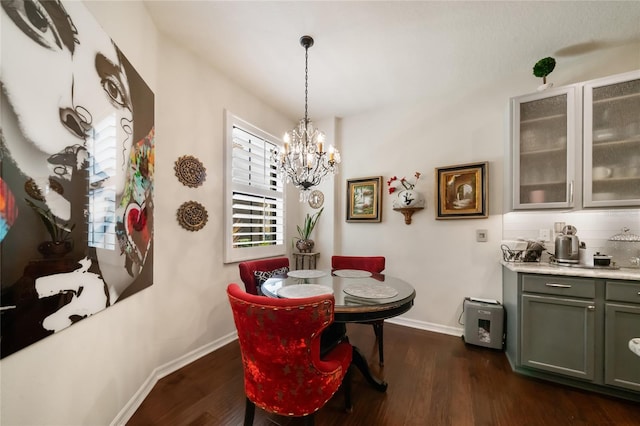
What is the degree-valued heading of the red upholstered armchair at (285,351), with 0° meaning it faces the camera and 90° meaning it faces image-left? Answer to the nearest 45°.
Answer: approximately 225°

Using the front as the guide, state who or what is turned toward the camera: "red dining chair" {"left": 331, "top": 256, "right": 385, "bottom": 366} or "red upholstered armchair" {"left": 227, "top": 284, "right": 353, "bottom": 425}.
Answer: the red dining chair

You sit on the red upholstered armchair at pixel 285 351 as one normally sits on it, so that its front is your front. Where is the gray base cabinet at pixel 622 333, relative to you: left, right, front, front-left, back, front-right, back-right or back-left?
front-right

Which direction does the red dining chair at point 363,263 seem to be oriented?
toward the camera

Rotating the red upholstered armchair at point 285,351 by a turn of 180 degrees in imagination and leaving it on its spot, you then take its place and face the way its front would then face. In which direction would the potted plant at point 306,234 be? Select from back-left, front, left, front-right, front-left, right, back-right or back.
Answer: back-right

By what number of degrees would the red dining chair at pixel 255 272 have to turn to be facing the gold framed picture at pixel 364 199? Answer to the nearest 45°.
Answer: approximately 90° to its left

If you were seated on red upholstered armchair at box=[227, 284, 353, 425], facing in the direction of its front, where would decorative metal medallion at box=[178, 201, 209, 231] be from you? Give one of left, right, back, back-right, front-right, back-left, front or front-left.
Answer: left

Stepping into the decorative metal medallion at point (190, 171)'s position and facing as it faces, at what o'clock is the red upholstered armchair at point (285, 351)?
The red upholstered armchair is roughly at 1 o'clock from the decorative metal medallion.

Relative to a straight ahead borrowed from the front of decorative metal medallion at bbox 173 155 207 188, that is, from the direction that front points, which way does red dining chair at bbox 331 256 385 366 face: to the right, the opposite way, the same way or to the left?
to the right

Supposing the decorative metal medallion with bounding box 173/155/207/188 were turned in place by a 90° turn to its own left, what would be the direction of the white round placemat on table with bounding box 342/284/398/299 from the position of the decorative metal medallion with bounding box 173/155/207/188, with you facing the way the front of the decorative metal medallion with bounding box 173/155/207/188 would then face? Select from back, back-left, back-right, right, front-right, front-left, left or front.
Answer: right

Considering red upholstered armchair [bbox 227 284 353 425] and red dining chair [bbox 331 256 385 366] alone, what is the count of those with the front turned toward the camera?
1

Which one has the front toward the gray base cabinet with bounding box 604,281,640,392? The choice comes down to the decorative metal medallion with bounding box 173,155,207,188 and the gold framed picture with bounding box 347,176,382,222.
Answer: the decorative metal medallion

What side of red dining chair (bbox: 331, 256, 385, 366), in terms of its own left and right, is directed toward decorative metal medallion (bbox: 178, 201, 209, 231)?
right

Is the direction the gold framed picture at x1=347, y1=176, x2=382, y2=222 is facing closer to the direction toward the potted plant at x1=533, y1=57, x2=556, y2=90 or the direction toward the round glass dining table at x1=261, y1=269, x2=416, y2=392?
the round glass dining table

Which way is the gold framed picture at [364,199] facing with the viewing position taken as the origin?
facing the viewer and to the left of the viewer

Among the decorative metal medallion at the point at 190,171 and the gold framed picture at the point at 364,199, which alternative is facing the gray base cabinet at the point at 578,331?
the decorative metal medallion

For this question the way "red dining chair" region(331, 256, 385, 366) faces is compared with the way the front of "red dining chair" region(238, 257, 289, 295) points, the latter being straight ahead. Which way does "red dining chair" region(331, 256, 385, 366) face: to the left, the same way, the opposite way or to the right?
to the right

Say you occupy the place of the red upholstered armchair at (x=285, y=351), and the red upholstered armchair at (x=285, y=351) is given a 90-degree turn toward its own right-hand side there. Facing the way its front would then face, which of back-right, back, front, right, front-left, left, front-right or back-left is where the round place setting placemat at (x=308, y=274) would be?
back-left
